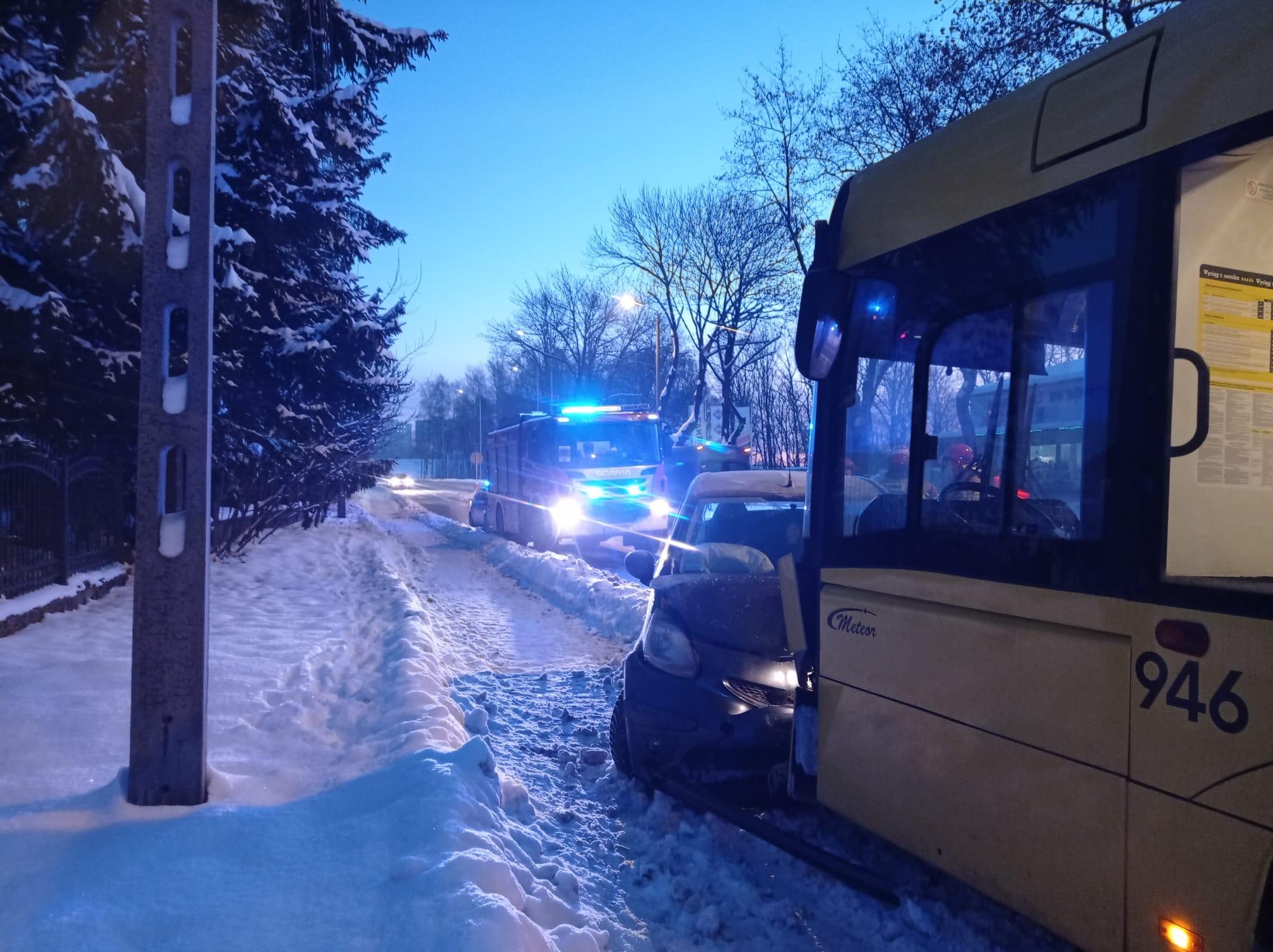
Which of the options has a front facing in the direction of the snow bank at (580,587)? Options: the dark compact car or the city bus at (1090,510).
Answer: the city bus

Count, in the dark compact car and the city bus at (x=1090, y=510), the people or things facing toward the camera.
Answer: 1

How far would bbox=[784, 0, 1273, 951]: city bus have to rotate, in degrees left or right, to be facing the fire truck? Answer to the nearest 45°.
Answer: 0° — it already faces it

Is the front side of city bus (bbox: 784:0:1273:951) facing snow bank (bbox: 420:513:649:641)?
yes

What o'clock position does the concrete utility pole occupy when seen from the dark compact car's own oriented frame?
The concrete utility pole is roughly at 2 o'clock from the dark compact car.

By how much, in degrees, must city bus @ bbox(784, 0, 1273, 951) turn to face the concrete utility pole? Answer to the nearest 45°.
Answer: approximately 45° to its left

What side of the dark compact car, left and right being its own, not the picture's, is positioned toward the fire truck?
back

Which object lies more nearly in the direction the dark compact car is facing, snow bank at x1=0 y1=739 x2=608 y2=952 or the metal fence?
the snow bank

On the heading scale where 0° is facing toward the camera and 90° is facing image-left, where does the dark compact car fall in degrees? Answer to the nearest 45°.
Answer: approximately 0°

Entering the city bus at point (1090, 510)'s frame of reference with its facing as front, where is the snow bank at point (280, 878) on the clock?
The snow bank is roughly at 10 o'clock from the city bus.

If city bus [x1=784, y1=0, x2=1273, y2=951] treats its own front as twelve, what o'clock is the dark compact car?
The dark compact car is roughly at 12 o'clock from the city bus.

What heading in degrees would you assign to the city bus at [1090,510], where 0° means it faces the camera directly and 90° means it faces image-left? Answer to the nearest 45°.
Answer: approximately 135°

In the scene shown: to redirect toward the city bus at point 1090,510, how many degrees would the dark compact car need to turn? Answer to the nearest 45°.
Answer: approximately 45° to its left
